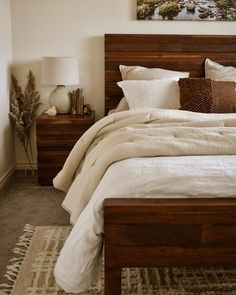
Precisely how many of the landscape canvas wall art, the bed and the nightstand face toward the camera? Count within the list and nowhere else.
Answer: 3

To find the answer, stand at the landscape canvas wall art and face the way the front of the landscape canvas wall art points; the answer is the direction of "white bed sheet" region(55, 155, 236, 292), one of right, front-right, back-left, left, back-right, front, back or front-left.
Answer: front

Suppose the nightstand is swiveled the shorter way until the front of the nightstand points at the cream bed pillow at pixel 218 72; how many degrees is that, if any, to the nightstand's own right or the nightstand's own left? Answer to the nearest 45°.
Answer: approximately 90° to the nightstand's own left

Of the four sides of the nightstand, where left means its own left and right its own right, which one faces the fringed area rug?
front

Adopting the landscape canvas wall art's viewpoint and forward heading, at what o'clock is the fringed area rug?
The fringed area rug is roughly at 12 o'clock from the landscape canvas wall art.

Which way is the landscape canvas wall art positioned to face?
toward the camera

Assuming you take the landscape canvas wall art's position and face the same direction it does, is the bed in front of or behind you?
in front

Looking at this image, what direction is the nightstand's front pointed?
toward the camera

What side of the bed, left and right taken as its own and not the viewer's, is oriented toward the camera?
front
